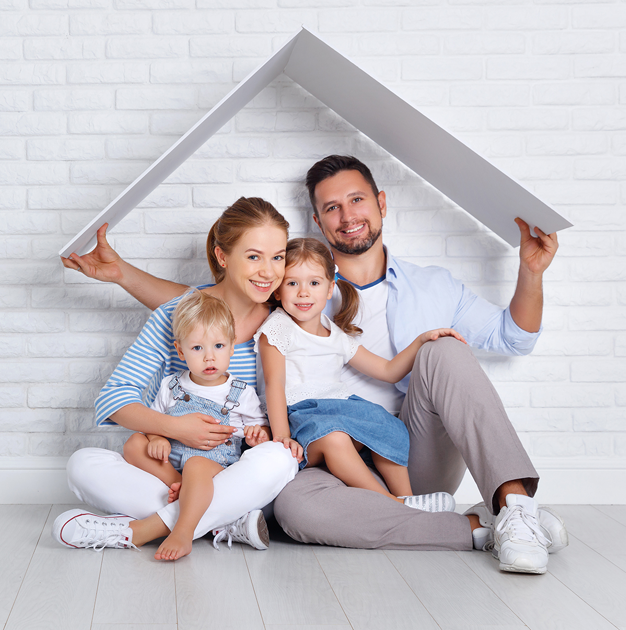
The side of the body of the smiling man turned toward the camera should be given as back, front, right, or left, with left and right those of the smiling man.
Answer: front

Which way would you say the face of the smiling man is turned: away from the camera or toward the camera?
toward the camera
